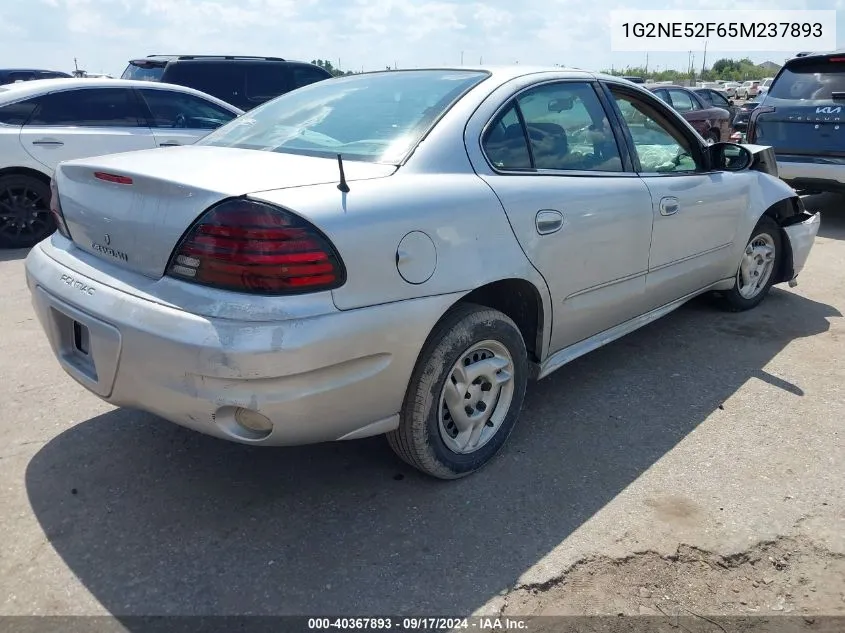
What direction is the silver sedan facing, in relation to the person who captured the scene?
facing away from the viewer and to the right of the viewer

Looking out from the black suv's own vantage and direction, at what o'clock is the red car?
The red car is roughly at 1 o'clock from the black suv.

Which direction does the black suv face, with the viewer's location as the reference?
facing away from the viewer and to the right of the viewer

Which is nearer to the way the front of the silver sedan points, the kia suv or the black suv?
the kia suv

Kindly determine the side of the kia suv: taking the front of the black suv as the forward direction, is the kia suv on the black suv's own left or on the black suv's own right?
on the black suv's own right

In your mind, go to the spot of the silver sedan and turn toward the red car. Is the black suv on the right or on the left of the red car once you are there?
left

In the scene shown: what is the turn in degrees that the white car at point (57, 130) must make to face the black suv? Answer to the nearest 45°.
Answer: approximately 45° to its left

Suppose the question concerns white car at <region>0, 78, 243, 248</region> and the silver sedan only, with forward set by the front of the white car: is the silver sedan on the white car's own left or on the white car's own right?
on the white car's own right

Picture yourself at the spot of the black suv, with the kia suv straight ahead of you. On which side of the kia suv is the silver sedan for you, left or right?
right

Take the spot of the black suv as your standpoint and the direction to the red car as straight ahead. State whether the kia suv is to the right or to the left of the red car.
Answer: right

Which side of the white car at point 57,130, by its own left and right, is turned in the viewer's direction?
right
